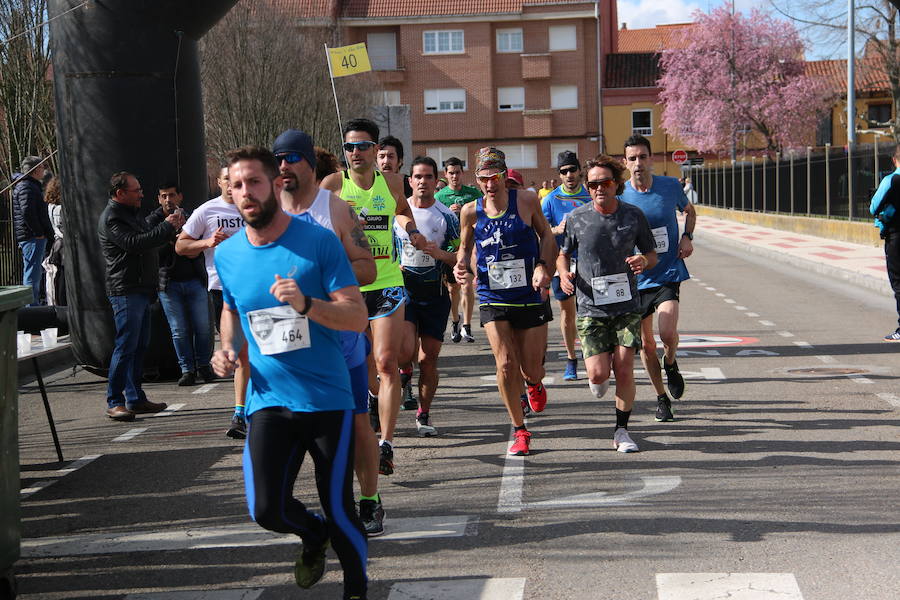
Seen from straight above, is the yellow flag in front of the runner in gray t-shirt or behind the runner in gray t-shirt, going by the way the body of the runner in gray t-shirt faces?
behind

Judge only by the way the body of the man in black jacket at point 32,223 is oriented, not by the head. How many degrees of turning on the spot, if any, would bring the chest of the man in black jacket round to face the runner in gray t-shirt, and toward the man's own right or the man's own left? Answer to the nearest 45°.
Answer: approximately 90° to the man's own right

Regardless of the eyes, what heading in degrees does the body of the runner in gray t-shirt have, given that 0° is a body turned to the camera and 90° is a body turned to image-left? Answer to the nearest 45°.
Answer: approximately 0°

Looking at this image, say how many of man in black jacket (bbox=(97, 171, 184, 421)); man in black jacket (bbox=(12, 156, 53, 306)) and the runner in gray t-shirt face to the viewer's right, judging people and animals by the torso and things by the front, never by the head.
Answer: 2

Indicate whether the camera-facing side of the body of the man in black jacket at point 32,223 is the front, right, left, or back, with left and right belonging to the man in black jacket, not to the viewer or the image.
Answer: right

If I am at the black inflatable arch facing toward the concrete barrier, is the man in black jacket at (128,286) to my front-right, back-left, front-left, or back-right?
back-right

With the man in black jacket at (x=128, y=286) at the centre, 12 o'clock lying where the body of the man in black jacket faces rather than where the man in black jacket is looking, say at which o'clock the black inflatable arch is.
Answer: The black inflatable arch is roughly at 9 o'clock from the man in black jacket.

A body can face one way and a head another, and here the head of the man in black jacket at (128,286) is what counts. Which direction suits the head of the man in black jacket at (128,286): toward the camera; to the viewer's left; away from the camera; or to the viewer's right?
to the viewer's right

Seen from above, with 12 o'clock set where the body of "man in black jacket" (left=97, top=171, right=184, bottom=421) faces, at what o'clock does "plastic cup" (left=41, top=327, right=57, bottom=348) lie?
The plastic cup is roughly at 5 o'clock from the man in black jacket.

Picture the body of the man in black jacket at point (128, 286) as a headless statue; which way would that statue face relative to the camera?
to the viewer's right
